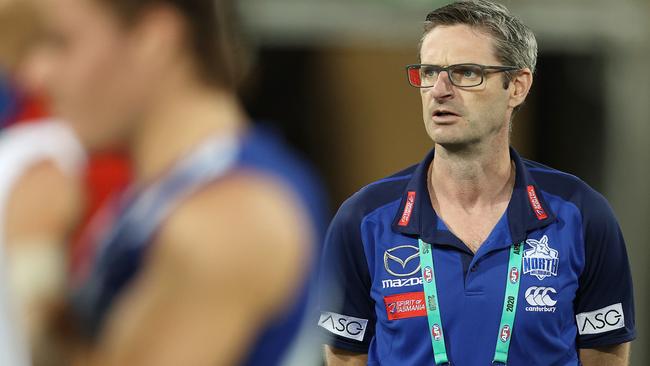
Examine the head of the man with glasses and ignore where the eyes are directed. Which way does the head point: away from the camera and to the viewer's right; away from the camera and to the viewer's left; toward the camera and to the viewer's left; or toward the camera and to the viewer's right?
toward the camera and to the viewer's left

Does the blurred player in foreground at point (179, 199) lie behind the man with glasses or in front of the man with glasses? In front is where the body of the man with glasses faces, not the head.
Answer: in front

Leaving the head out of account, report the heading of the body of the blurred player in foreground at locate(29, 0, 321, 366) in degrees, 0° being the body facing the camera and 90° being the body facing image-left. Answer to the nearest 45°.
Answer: approximately 90°

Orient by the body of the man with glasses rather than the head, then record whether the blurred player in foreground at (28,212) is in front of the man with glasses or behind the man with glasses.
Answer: in front

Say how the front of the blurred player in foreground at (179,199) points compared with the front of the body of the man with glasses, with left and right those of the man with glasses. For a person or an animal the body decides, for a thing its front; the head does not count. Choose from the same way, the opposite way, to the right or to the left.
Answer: to the right

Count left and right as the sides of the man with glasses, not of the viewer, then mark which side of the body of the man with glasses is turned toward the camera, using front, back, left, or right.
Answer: front
